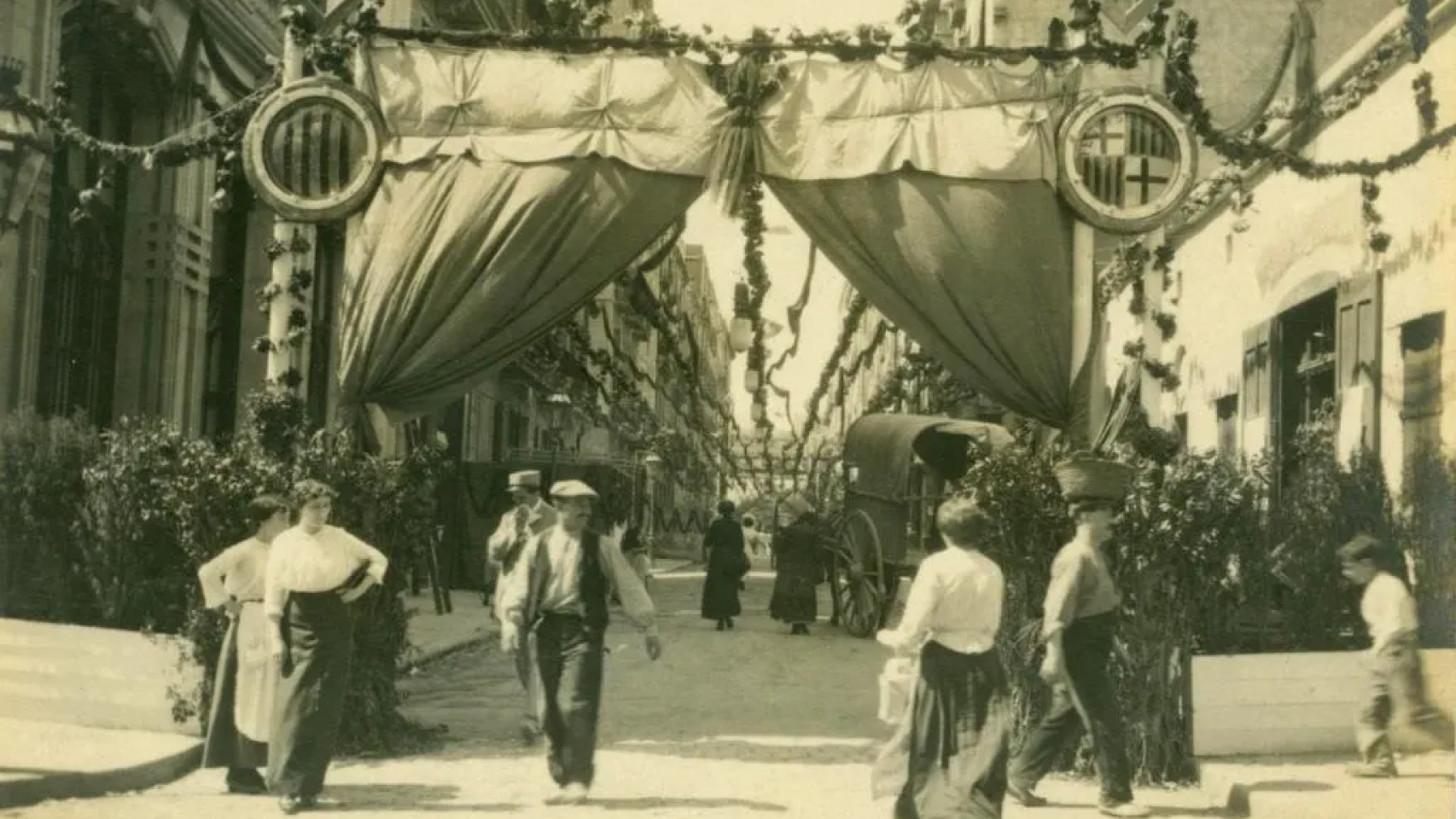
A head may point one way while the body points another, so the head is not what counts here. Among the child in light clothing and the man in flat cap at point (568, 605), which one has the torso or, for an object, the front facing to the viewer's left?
the child in light clothing

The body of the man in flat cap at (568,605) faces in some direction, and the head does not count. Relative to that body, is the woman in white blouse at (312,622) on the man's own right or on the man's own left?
on the man's own right

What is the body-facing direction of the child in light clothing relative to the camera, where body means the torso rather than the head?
to the viewer's left
